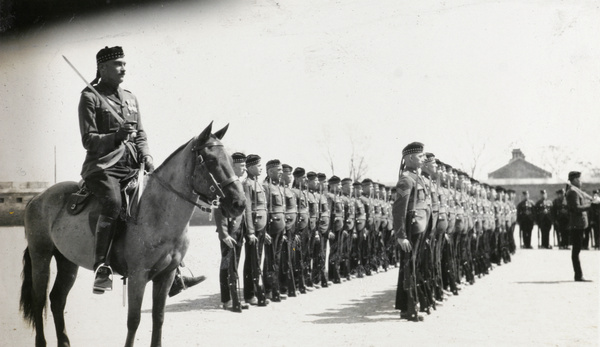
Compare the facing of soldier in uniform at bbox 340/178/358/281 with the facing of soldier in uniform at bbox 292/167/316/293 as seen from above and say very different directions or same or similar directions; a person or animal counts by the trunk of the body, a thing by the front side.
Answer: same or similar directions

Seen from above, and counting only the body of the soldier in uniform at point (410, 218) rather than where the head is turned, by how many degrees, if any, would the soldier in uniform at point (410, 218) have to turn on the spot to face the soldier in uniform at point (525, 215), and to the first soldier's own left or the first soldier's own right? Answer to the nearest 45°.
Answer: approximately 90° to the first soldier's own left

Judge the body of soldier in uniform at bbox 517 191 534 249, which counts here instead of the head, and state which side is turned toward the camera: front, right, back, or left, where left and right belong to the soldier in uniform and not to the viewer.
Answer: front

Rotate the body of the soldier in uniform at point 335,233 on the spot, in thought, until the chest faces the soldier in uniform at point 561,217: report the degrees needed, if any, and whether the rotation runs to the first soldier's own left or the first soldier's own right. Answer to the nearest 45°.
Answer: approximately 90° to the first soldier's own left

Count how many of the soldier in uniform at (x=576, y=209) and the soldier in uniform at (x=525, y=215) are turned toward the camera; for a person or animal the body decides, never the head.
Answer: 1

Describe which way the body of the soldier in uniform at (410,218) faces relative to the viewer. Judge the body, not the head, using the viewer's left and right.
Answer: facing to the right of the viewer

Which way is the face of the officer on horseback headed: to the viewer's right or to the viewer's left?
to the viewer's right
